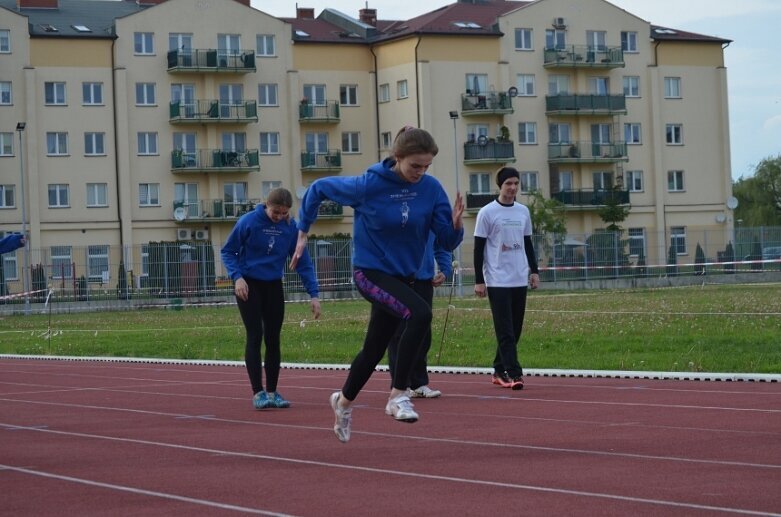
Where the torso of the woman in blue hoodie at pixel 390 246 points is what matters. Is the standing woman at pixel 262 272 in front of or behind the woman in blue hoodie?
behind

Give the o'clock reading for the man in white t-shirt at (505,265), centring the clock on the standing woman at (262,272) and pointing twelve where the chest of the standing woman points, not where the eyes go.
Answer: The man in white t-shirt is roughly at 10 o'clock from the standing woman.

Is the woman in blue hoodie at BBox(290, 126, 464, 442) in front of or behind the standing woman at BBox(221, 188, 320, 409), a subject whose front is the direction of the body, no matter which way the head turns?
in front

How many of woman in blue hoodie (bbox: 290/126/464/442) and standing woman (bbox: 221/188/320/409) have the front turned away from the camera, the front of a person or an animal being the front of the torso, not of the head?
0

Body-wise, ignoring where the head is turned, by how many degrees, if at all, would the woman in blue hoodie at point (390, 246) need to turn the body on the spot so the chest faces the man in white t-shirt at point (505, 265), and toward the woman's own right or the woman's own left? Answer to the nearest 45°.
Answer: approximately 135° to the woman's own left

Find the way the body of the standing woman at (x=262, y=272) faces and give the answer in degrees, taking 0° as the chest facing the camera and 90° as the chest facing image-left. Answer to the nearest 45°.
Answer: approximately 315°

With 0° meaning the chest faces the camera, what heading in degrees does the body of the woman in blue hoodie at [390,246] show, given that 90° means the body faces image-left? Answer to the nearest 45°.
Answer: approximately 315°
